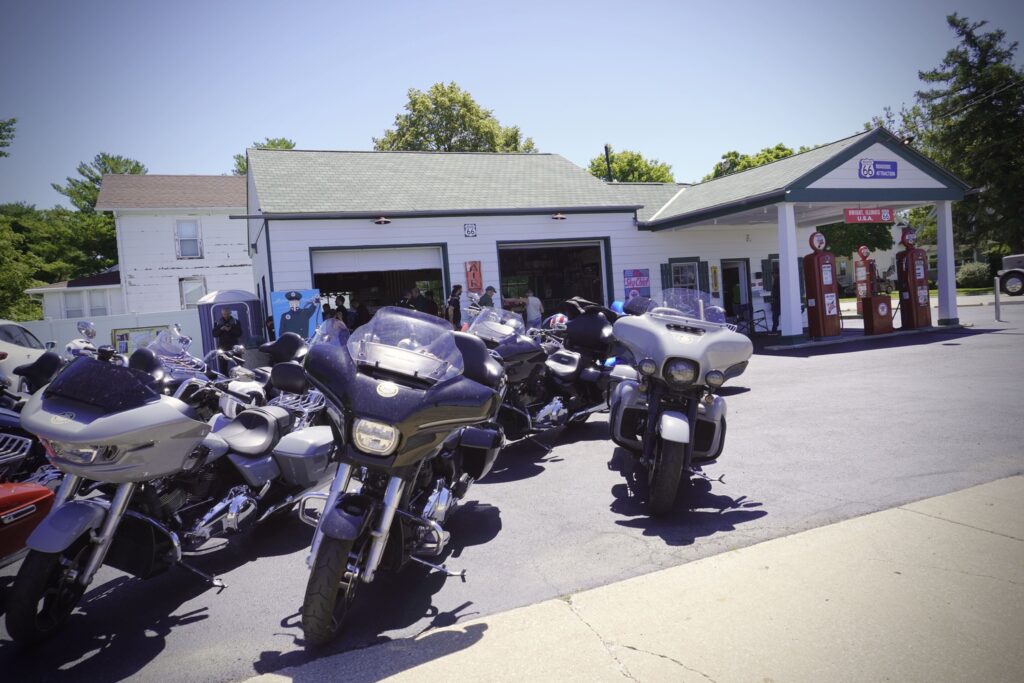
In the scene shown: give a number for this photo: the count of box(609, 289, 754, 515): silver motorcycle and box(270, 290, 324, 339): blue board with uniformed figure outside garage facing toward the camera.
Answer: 2

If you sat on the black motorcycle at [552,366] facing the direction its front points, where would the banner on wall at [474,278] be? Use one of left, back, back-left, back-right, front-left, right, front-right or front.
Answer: back-right

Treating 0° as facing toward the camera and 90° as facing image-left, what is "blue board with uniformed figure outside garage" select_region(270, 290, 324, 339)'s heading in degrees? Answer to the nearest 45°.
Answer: approximately 0°

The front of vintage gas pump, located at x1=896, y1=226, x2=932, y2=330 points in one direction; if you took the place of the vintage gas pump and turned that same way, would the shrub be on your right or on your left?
on your left

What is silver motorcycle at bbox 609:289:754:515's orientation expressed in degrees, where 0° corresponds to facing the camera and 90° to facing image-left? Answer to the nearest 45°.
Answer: approximately 0°

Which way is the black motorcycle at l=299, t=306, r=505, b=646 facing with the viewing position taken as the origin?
facing the viewer and to the left of the viewer

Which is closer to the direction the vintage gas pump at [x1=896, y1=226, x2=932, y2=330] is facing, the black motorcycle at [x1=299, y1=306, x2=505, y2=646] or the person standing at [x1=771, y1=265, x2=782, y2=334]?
the black motorcycle
